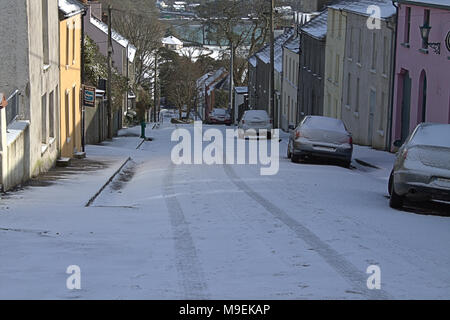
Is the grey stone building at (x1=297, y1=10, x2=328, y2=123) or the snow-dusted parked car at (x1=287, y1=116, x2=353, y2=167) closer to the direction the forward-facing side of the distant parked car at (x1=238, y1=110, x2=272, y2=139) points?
the grey stone building

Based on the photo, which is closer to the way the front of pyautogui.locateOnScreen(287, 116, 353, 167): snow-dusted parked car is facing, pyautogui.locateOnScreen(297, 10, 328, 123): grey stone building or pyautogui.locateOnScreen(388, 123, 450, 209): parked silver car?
the grey stone building

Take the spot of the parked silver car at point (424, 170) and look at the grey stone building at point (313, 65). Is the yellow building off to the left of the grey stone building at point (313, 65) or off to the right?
left

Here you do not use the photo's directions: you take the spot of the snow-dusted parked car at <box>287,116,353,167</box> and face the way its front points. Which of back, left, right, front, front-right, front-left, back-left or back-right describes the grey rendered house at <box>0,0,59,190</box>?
back-left

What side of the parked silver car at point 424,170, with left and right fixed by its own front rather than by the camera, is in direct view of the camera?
back

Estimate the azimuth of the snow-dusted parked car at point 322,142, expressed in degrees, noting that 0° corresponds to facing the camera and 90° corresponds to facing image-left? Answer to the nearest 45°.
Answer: approximately 180°

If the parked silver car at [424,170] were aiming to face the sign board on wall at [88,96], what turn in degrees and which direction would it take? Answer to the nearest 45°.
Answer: approximately 45° to its left

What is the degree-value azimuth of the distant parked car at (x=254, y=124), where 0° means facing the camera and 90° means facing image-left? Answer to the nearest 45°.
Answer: approximately 180°

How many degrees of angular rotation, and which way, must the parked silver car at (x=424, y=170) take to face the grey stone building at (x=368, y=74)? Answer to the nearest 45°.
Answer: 0° — it already faces it

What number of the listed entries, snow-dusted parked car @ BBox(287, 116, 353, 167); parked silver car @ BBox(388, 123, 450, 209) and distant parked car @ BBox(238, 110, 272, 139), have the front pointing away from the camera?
3

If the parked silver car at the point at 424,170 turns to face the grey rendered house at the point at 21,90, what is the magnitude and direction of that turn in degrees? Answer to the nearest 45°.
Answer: approximately 90° to its left
